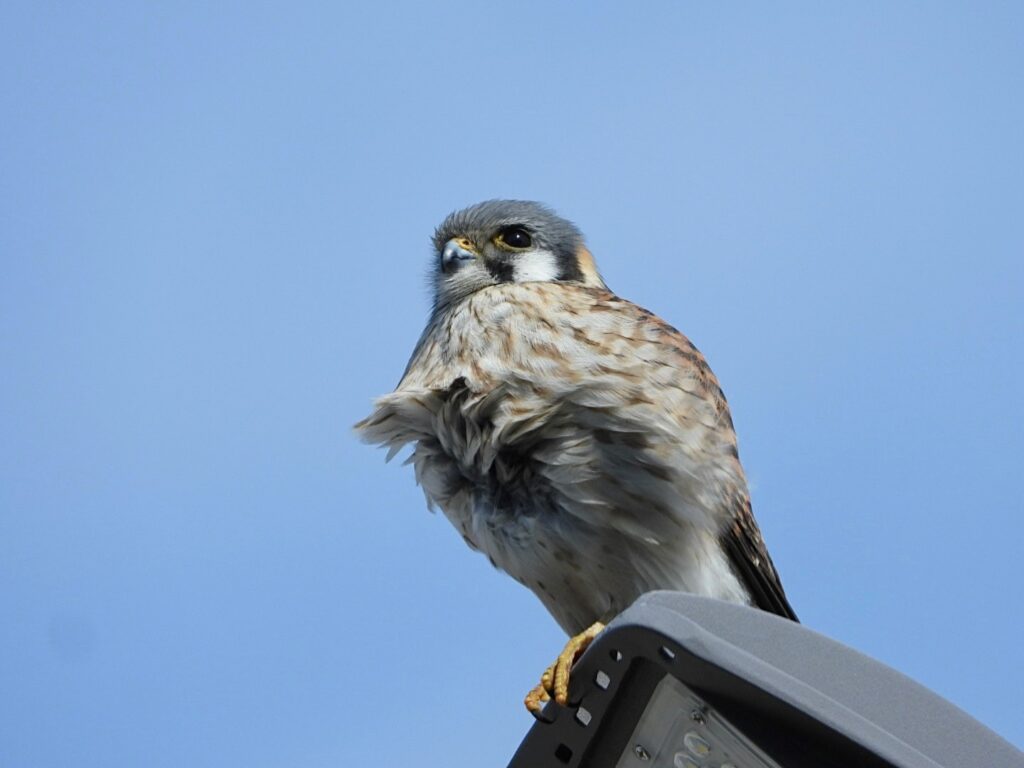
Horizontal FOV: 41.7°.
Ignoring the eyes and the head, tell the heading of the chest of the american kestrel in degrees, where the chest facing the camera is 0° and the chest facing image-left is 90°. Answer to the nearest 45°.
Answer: approximately 45°
